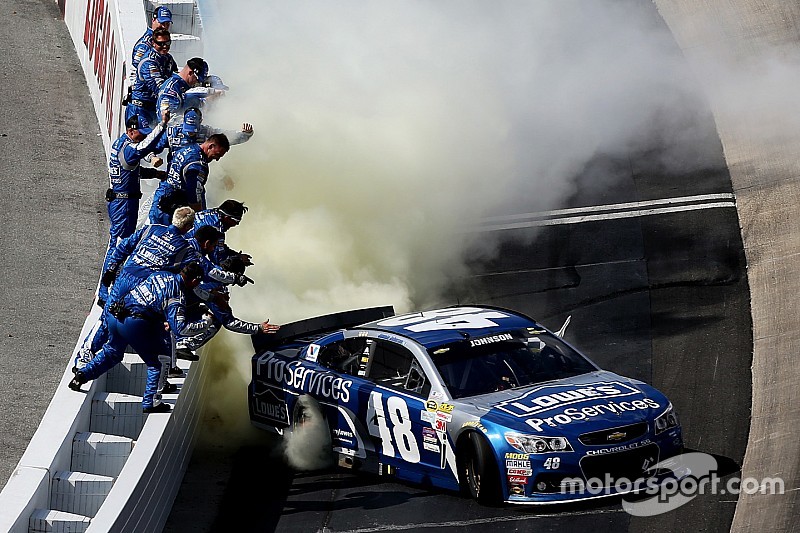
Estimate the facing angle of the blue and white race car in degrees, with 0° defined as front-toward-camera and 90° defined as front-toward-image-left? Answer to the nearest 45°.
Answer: approximately 315°
